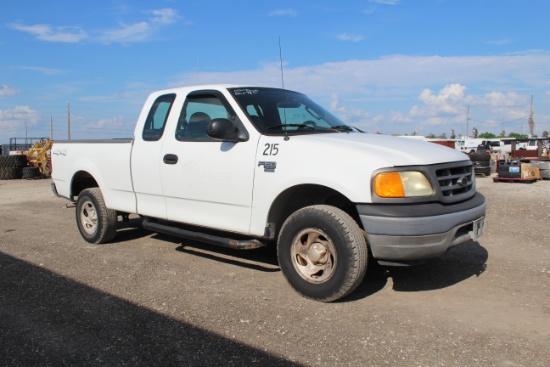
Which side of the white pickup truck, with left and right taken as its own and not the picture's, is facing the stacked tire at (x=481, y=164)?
left

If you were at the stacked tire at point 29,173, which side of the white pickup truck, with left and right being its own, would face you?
back

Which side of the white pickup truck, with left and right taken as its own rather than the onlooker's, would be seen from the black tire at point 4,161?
back

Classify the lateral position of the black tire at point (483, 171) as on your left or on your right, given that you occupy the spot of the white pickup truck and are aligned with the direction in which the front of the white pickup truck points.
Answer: on your left

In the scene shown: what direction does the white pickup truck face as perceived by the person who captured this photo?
facing the viewer and to the right of the viewer

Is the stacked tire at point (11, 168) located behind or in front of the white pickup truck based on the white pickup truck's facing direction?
behind
